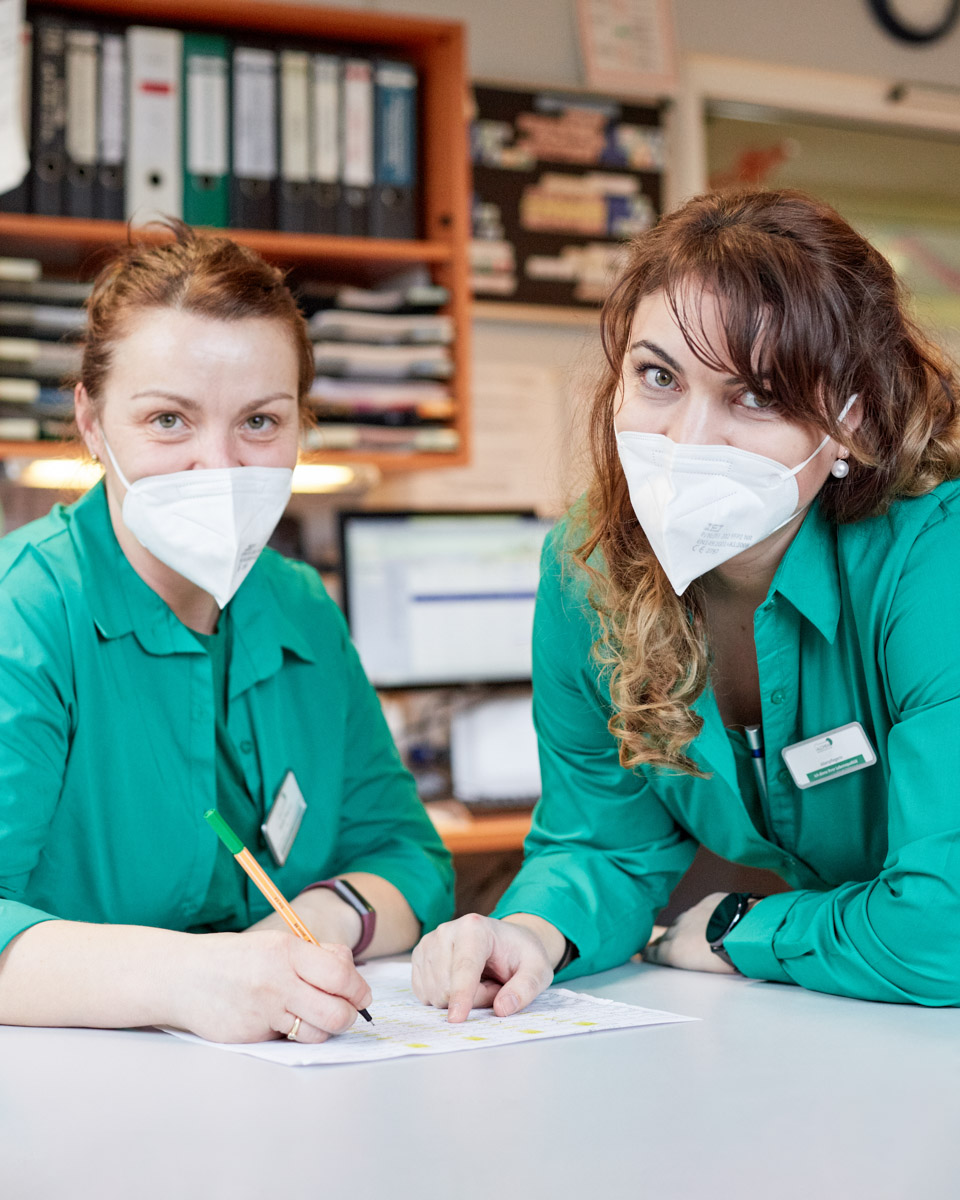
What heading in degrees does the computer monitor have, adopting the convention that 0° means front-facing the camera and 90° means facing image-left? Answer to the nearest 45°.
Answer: approximately 0°

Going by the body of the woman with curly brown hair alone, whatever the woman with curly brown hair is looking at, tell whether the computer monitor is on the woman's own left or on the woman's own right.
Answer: on the woman's own right

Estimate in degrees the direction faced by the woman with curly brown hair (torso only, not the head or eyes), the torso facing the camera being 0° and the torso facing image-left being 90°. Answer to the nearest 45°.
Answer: approximately 45°

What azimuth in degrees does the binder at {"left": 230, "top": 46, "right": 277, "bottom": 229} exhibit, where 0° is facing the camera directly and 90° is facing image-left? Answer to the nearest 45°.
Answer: approximately 0°
